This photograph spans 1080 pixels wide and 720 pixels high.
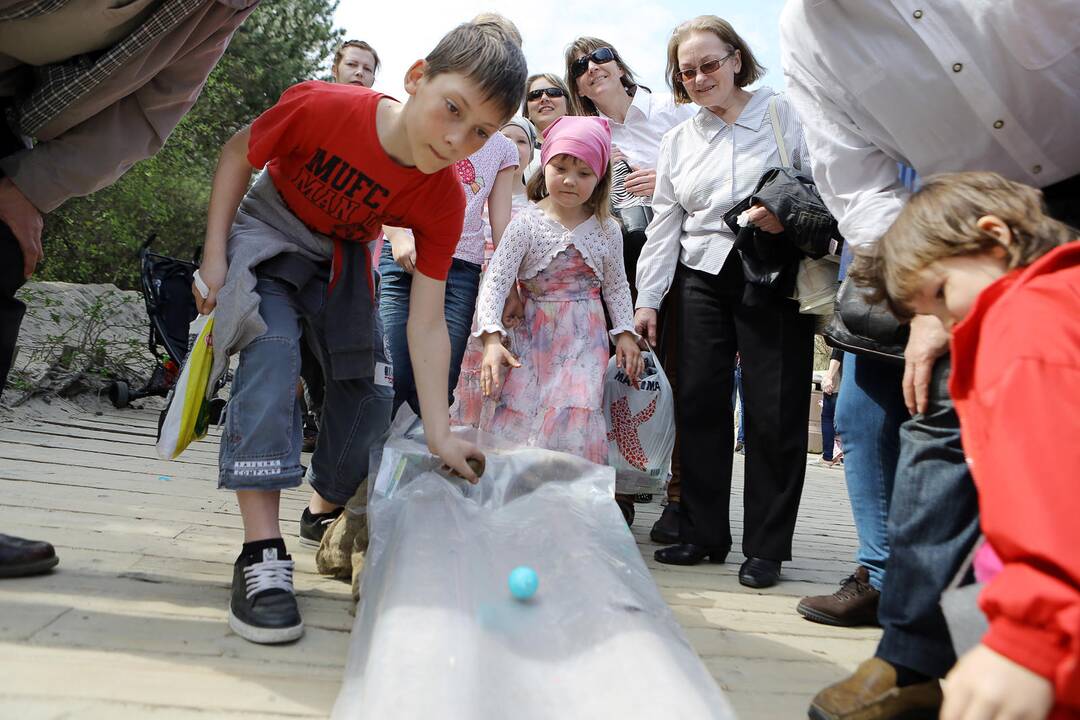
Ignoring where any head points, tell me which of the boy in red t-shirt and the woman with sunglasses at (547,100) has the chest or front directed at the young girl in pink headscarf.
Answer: the woman with sunglasses

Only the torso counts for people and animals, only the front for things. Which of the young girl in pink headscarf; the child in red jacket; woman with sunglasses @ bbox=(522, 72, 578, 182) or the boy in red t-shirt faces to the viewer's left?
the child in red jacket

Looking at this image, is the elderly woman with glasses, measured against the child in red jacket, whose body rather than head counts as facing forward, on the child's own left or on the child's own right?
on the child's own right

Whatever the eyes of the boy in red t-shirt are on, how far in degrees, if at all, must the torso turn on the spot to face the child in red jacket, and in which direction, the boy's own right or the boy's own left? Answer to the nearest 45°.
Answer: approximately 45° to the boy's own left

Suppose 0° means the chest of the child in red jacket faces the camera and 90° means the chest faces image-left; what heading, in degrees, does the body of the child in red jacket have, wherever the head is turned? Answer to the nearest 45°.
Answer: approximately 90°

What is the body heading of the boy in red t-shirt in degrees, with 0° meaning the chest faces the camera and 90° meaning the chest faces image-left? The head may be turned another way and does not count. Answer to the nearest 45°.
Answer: approximately 0°

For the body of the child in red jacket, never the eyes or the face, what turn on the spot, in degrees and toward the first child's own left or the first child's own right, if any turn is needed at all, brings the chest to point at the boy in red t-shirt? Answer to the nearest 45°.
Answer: approximately 45° to the first child's own right

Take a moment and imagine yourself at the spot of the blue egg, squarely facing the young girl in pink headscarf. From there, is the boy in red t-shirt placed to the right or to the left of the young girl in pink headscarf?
left
